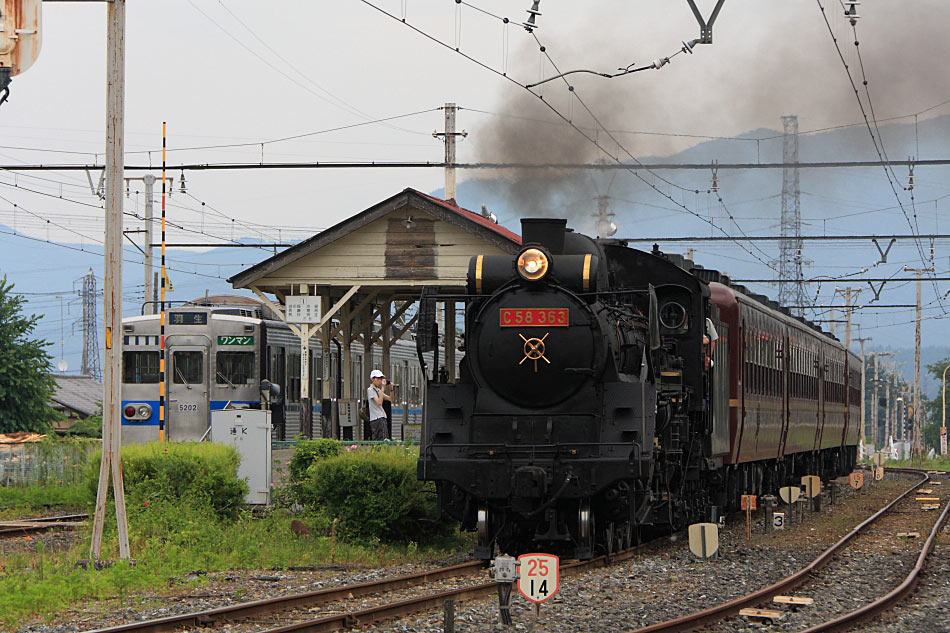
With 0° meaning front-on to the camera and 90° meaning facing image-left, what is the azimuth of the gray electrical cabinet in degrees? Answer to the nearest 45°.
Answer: approximately 0°

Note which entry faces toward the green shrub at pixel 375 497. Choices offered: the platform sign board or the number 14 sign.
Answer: the platform sign board

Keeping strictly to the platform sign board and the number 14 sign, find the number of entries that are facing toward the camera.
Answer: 2

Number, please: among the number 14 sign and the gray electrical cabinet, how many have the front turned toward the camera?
2
